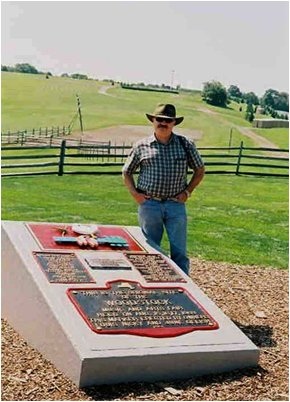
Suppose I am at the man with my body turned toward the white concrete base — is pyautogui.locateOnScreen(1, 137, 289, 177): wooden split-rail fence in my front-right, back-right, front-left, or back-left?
back-right

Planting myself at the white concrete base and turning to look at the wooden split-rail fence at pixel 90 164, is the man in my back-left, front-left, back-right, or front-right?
front-right

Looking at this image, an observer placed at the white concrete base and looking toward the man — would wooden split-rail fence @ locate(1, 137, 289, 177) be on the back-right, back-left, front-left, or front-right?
front-left

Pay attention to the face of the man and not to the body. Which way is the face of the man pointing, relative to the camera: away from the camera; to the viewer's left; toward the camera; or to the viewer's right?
toward the camera

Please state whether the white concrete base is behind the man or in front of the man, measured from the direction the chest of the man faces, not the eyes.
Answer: in front

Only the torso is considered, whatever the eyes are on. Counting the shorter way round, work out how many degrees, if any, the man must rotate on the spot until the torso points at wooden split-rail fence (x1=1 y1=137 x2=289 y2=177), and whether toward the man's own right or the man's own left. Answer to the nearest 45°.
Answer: approximately 180°

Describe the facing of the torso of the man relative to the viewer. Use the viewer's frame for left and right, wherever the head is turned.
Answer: facing the viewer

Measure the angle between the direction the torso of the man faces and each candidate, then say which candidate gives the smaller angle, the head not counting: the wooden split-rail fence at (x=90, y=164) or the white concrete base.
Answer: the white concrete base
